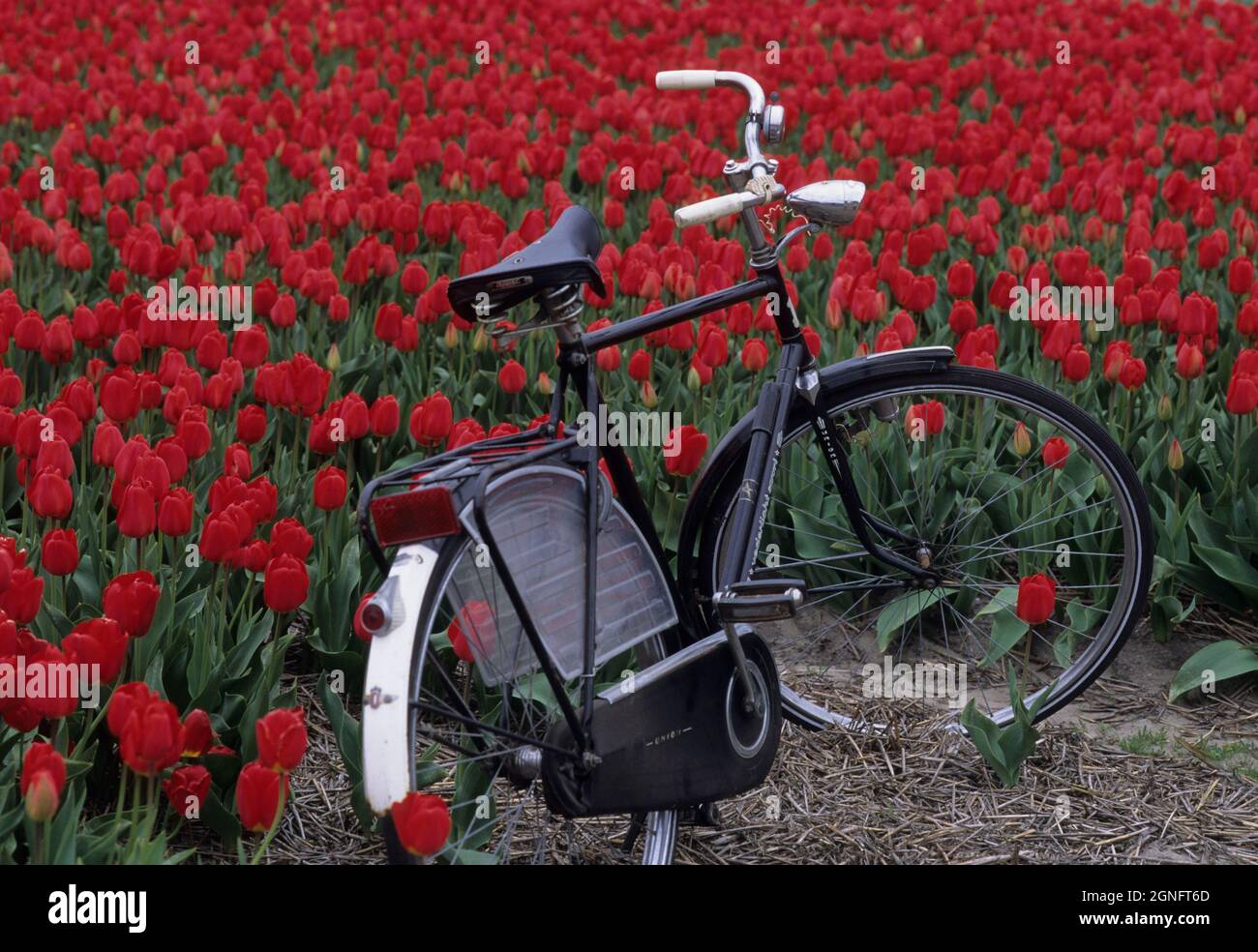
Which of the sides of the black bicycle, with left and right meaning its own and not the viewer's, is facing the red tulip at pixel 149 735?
back

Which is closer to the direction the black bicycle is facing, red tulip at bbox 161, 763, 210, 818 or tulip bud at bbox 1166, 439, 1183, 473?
the tulip bud

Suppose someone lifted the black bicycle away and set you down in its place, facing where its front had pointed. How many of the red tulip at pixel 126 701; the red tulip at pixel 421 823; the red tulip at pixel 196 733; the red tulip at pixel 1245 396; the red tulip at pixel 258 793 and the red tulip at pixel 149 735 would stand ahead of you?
1

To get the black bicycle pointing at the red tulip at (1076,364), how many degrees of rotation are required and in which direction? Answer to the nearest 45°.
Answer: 0° — it already faces it

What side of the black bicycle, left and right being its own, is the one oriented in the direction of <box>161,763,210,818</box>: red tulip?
back

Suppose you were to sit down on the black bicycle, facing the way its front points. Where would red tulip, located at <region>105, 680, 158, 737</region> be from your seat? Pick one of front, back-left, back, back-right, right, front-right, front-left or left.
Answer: back

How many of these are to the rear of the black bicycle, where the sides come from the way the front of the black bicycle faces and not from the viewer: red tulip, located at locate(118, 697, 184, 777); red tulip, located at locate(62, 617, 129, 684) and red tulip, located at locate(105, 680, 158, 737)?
3

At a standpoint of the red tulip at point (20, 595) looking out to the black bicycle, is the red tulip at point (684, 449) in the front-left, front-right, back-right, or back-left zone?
front-left

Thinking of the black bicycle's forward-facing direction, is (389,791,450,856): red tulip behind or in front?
behind

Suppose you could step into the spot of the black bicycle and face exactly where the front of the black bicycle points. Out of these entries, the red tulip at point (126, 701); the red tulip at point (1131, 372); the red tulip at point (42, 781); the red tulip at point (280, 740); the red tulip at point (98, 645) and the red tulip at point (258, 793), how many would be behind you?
5

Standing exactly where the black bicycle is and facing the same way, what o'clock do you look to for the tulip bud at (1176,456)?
The tulip bud is roughly at 12 o'clock from the black bicycle.

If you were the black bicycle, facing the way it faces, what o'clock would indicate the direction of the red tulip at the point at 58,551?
The red tulip is roughly at 7 o'clock from the black bicycle.

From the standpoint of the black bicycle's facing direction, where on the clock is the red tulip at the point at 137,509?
The red tulip is roughly at 7 o'clock from the black bicycle.

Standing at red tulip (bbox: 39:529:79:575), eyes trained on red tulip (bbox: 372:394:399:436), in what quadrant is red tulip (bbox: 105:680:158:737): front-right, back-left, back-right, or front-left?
back-right

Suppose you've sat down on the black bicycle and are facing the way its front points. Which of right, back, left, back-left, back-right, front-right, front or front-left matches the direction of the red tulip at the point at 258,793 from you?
back

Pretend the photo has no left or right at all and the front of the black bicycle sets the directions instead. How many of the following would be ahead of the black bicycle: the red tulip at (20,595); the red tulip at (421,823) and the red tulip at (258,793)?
0

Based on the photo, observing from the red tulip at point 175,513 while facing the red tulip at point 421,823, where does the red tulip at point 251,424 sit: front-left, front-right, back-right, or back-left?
back-left

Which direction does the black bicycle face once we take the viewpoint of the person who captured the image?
facing away from the viewer and to the right of the viewer
